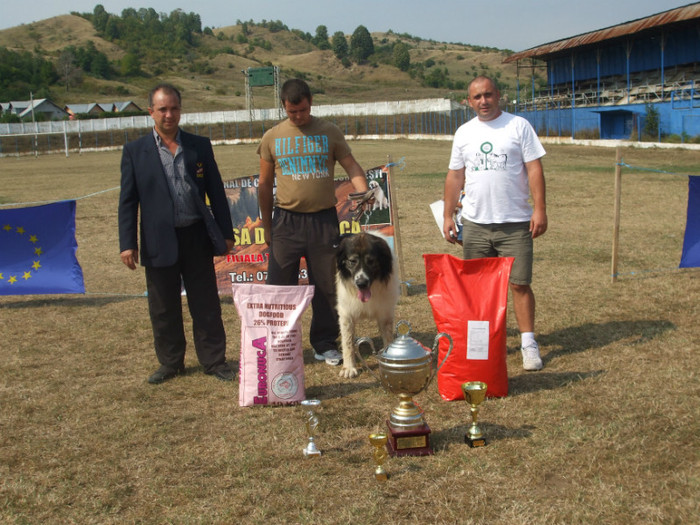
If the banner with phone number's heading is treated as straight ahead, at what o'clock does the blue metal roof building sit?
The blue metal roof building is roughly at 7 o'clock from the banner with phone number.

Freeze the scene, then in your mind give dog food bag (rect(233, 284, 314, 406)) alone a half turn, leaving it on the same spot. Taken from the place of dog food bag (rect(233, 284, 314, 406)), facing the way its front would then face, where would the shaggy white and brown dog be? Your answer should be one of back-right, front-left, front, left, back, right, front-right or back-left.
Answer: front-right

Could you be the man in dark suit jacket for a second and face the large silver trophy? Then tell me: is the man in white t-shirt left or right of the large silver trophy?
left

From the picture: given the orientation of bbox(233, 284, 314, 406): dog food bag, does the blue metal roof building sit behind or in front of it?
behind

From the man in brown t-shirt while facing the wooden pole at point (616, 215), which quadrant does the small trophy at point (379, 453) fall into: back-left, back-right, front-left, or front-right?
back-right

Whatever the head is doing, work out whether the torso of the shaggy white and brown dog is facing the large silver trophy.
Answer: yes

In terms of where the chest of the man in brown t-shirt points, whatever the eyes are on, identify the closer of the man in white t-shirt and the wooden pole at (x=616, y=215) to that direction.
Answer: the man in white t-shirt

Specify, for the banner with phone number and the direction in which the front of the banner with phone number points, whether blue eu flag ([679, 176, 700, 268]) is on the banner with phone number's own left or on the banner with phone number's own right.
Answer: on the banner with phone number's own left

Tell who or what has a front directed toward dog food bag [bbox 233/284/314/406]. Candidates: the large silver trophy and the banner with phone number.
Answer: the banner with phone number

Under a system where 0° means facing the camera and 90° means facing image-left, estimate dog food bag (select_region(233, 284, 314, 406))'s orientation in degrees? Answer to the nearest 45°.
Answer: approximately 0°

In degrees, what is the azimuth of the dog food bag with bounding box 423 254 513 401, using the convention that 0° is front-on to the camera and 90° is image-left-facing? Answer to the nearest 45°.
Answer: approximately 0°
